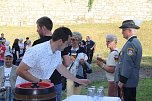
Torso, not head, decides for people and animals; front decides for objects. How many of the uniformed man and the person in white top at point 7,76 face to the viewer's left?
1

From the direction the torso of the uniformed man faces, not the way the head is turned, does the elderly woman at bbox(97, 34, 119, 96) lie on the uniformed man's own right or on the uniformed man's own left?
on the uniformed man's own right

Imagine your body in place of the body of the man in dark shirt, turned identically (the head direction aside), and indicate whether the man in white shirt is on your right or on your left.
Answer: on your left

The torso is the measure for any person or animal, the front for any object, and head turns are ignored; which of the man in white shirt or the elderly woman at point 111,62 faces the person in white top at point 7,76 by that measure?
the elderly woman

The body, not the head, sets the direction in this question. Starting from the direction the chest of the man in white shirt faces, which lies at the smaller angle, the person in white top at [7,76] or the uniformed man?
the uniformed man

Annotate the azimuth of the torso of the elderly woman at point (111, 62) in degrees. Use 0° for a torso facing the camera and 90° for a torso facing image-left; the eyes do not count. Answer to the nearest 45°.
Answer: approximately 90°

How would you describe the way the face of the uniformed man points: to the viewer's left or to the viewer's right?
to the viewer's left

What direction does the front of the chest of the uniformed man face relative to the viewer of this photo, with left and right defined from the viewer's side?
facing to the left of the viewer

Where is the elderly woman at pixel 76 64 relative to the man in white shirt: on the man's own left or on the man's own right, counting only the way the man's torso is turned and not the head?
on the man's own left
